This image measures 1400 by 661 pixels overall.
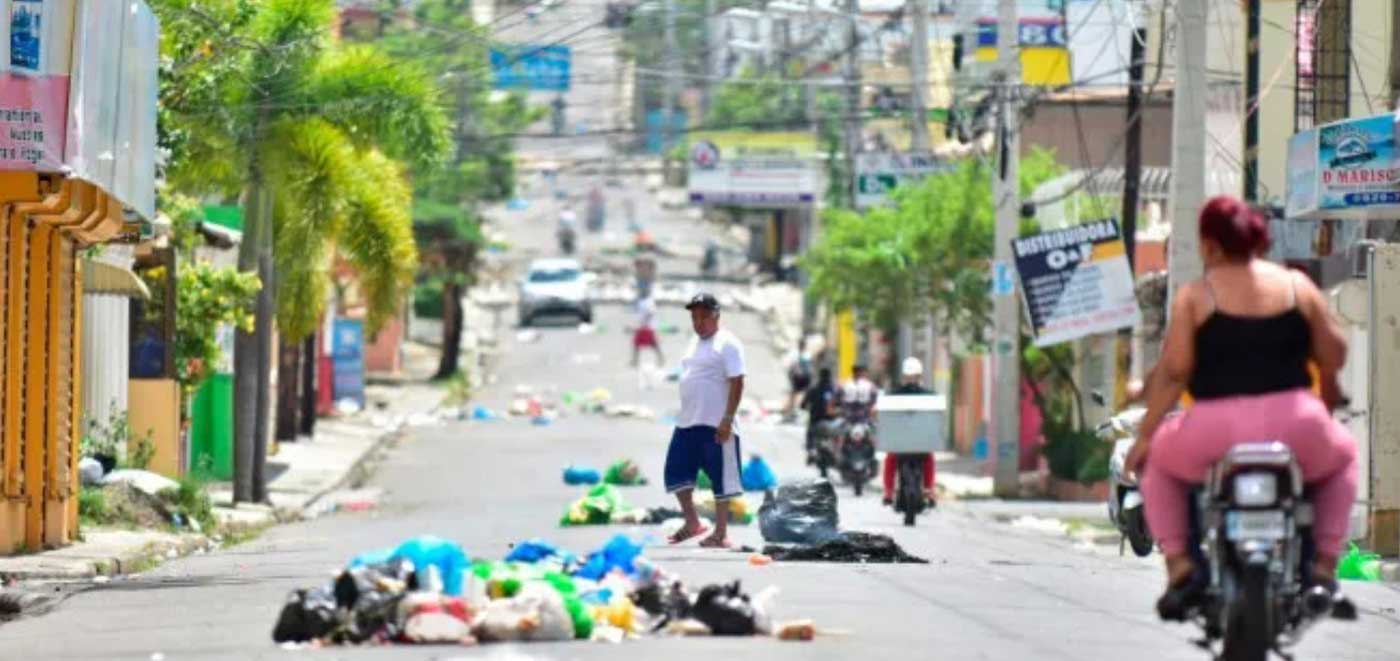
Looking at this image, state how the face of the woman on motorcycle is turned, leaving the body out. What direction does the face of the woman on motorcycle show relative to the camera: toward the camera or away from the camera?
away from the camera

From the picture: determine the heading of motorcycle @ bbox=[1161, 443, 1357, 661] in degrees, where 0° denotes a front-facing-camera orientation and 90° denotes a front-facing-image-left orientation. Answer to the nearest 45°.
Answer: approximately 180°

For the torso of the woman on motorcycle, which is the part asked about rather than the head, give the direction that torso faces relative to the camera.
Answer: away from the camera

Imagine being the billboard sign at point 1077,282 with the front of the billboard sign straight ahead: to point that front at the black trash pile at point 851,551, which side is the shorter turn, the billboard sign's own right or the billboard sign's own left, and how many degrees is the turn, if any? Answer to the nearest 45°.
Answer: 0° — it already faces it

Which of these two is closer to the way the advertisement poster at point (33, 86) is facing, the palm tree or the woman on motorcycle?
the woman on motorcycle

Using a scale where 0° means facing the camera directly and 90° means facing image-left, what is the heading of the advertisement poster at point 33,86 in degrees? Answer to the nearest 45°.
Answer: approximately 0°

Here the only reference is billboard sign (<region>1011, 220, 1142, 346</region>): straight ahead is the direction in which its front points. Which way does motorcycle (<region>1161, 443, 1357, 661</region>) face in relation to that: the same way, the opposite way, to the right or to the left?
the opposite way

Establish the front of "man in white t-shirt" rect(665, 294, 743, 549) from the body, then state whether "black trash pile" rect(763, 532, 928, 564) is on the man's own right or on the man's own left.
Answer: on the man's own left

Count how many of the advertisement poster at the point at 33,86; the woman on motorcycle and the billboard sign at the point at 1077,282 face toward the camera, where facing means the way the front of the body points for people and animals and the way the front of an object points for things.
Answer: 2
